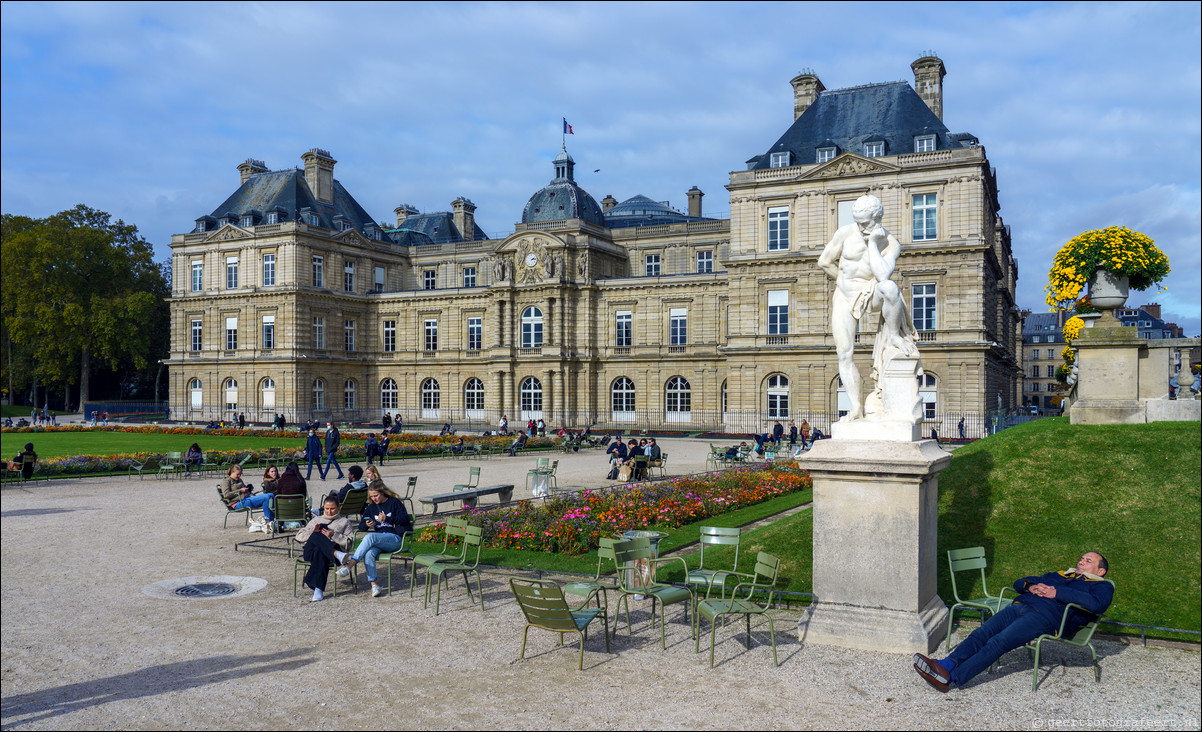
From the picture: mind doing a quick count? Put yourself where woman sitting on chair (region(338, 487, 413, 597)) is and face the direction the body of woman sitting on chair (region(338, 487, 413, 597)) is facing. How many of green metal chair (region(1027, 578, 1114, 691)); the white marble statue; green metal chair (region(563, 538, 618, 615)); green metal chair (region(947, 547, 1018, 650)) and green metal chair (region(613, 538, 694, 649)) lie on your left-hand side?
5

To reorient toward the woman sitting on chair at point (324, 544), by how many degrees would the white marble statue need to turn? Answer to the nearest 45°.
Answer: approximately 90° to its right

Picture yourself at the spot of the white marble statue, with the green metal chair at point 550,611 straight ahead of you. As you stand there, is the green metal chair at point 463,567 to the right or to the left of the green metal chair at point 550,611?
right

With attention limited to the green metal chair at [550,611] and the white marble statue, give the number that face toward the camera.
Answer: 1

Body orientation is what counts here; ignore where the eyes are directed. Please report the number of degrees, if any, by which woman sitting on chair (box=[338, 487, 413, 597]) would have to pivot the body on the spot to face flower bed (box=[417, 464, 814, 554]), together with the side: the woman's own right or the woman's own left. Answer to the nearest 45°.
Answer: approximately 180°

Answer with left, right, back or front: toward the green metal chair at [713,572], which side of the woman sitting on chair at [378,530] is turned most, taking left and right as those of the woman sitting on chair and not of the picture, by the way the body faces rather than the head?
left

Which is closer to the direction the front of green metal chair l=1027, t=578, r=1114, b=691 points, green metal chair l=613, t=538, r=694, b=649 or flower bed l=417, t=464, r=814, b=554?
the green metal chair

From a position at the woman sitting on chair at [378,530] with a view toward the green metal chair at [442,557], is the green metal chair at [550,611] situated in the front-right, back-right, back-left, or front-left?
front-right

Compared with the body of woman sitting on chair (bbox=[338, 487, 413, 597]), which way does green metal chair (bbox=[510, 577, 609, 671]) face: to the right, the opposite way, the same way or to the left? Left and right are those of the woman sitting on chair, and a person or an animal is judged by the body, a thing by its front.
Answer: the opposite way

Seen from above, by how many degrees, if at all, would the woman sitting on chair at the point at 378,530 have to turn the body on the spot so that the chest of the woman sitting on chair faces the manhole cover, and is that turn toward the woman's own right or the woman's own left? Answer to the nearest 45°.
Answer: approximately 45° to the woman's own right

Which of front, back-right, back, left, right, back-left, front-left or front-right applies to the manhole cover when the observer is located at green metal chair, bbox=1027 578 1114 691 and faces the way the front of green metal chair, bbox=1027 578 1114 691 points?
front-right

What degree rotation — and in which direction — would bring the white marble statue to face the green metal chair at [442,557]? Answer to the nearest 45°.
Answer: approximately 90° to its right

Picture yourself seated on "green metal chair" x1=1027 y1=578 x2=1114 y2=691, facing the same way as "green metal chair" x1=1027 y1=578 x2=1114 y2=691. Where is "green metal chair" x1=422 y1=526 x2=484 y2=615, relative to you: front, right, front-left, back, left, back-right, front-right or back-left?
front-right

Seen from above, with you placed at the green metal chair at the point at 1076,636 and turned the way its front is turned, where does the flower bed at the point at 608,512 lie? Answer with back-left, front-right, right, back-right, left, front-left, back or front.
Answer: right

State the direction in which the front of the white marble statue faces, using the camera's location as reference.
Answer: facing the viewer

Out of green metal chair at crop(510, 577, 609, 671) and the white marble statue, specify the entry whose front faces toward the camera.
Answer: the white marble statue
